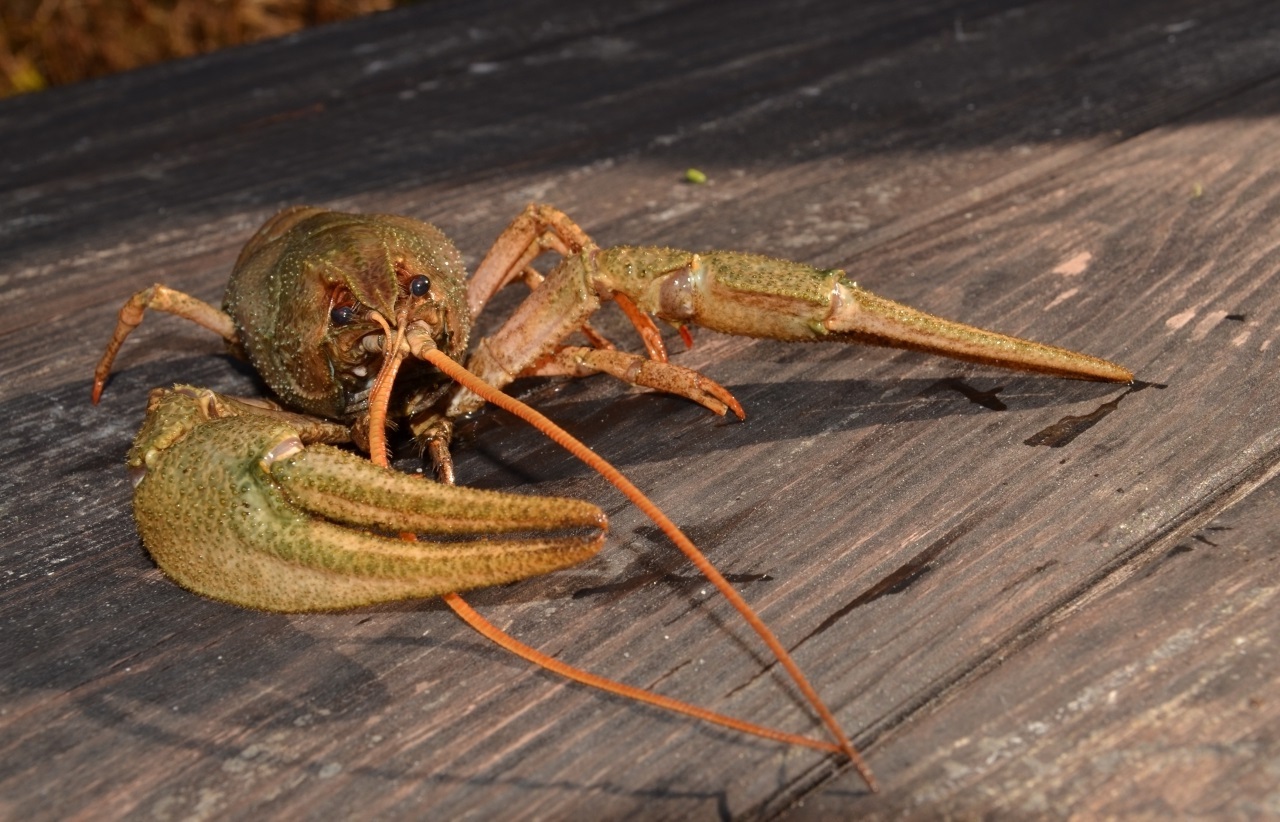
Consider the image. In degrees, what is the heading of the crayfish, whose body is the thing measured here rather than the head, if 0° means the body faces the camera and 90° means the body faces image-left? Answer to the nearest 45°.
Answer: approximately 315°
